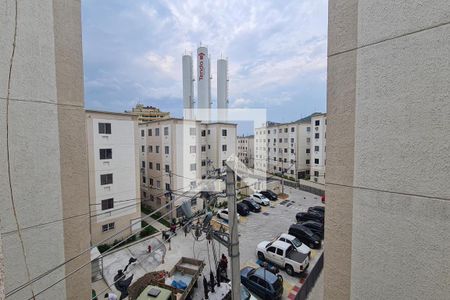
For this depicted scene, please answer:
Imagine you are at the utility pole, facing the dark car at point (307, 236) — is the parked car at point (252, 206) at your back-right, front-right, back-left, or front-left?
front-left

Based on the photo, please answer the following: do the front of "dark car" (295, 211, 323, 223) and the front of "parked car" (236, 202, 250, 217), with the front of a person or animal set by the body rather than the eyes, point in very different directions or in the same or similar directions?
very different directions

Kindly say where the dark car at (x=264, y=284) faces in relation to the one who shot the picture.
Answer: facing away from the viewer and to the left of the viewer

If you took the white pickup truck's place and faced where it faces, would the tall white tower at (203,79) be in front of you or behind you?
in front

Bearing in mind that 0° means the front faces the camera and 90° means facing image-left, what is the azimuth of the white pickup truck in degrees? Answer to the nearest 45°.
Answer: approximately 135°

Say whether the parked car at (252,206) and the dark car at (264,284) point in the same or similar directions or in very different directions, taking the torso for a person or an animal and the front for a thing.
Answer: very different directions

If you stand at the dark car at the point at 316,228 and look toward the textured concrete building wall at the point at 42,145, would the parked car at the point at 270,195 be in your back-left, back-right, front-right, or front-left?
back-right
